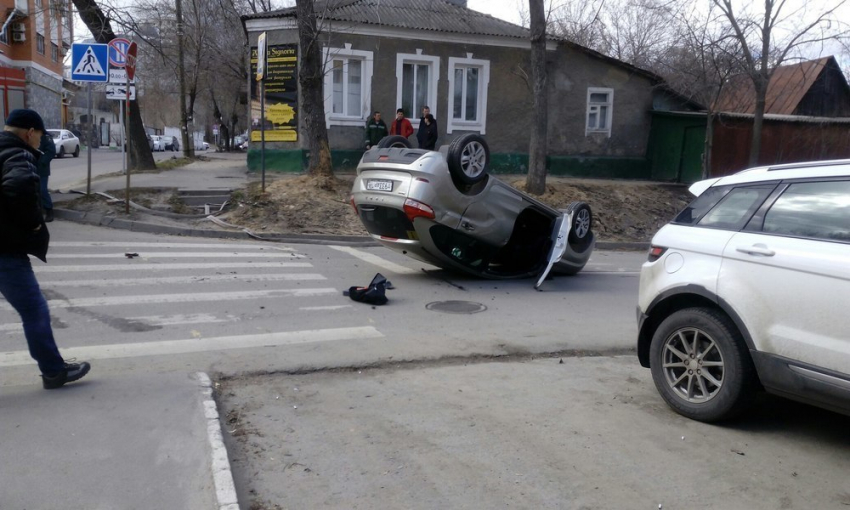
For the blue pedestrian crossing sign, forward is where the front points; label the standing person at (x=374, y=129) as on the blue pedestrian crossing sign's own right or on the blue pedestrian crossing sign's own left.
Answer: on the blue pedestrian crossing sign's own left

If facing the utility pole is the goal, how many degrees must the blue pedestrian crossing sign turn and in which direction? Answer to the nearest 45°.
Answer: approximately 180°

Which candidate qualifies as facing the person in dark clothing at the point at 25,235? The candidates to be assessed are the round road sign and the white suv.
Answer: the round road sign

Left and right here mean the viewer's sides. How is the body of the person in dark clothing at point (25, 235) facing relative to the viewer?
facing away from the viewer and to the right of the viewer

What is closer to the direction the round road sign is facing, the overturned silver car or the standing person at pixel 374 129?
the overturned silver car

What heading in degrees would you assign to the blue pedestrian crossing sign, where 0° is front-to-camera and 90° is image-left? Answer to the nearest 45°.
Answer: approximately 0°

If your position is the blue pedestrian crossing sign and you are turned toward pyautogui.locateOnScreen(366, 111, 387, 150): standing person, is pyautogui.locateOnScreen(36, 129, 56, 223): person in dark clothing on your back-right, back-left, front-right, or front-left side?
back-right
